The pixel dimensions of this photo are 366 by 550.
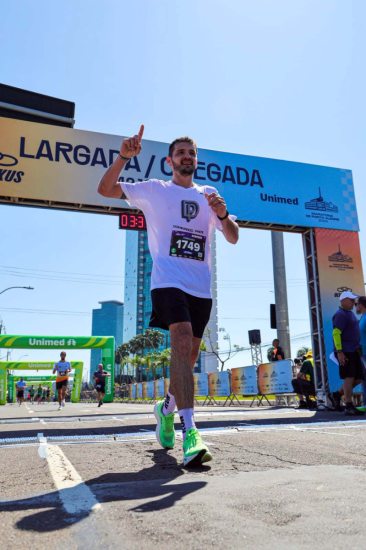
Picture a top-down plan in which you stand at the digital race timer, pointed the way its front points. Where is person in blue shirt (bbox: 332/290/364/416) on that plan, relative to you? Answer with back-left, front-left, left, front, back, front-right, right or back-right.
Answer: front-left

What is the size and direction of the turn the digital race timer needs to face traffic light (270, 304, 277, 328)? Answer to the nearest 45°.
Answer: approximately 135° to its left

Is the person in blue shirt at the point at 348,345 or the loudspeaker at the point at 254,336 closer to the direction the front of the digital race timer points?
the person in blue shirt

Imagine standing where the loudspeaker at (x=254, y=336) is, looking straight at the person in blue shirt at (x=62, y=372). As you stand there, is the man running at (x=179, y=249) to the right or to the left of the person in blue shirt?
left

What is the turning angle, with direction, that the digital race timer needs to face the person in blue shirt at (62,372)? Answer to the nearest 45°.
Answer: approximately 180°

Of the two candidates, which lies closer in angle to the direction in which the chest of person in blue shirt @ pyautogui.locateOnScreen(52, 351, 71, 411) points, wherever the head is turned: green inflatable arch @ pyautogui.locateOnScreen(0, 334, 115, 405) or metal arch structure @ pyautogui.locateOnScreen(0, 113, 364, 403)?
the metal arch structure

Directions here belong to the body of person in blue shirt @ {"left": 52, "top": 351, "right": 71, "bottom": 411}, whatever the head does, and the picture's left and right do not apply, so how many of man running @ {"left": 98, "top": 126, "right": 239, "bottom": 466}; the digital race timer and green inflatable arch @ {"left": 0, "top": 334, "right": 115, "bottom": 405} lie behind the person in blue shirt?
1

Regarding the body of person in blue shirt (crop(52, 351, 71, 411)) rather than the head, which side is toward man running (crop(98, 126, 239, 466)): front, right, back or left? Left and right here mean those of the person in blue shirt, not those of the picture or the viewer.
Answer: front

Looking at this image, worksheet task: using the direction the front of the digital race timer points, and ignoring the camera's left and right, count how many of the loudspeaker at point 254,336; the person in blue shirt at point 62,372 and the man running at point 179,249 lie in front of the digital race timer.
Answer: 1

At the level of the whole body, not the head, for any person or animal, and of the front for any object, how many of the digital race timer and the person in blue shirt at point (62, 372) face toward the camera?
2

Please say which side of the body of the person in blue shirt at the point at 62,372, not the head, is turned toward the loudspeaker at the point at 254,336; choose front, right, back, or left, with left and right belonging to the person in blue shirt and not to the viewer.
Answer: left

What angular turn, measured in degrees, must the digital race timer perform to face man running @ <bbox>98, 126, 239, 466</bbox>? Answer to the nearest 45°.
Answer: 0° — it already faces them

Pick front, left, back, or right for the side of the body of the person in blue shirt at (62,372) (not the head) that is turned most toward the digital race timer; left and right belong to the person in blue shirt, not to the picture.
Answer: front

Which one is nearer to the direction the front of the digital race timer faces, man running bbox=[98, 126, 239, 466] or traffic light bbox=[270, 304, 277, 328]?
the man running

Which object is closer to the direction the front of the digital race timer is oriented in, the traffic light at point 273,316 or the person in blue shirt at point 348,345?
the person in blue shirt
